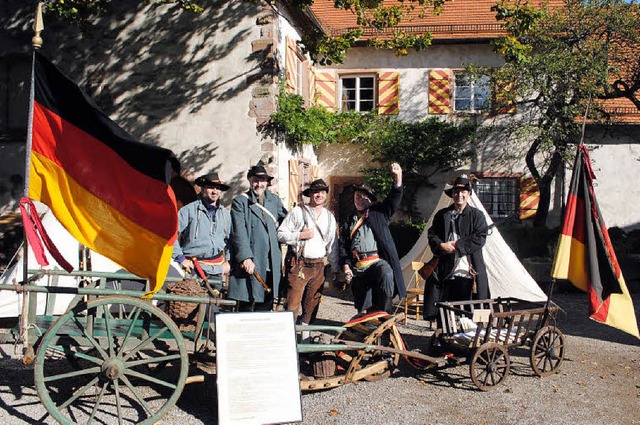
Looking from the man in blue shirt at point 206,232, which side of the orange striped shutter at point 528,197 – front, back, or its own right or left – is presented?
front

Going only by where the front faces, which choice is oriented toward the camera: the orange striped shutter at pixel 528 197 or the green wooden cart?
the orange striped shutter

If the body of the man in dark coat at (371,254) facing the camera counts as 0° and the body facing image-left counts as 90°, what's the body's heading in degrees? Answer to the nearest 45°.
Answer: approximately 45°

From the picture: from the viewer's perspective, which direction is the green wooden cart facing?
to the viewer's right

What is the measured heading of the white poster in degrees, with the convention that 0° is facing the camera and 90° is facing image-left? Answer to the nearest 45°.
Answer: approximately 0°

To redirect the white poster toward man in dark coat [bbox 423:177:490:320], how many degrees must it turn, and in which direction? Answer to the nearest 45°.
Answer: approximately 135° to its left

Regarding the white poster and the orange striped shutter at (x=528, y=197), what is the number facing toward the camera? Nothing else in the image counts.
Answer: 2

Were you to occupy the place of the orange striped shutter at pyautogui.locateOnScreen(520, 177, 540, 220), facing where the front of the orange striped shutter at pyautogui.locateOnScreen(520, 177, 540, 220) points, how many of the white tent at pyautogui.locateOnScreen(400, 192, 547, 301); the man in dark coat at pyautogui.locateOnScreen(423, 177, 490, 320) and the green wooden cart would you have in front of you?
3

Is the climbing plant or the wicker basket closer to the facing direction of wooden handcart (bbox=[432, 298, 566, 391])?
the wicker basket

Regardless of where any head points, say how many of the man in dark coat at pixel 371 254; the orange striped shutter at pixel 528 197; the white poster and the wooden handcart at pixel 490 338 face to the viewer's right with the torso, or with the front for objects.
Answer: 0

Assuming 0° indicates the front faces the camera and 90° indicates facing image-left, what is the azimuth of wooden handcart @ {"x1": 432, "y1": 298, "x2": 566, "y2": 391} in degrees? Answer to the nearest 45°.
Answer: approximately 45°

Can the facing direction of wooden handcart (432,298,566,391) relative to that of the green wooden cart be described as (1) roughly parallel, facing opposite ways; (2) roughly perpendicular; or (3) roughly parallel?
roughly parallel, facing opposite ways

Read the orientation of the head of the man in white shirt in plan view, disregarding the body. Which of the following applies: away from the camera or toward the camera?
toward the camera

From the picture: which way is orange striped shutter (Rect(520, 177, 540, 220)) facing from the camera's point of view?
toward the camera

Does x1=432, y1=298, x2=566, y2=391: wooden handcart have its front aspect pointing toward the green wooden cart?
yes

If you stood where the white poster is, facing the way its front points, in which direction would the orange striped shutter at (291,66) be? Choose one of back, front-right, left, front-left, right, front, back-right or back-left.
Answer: back
